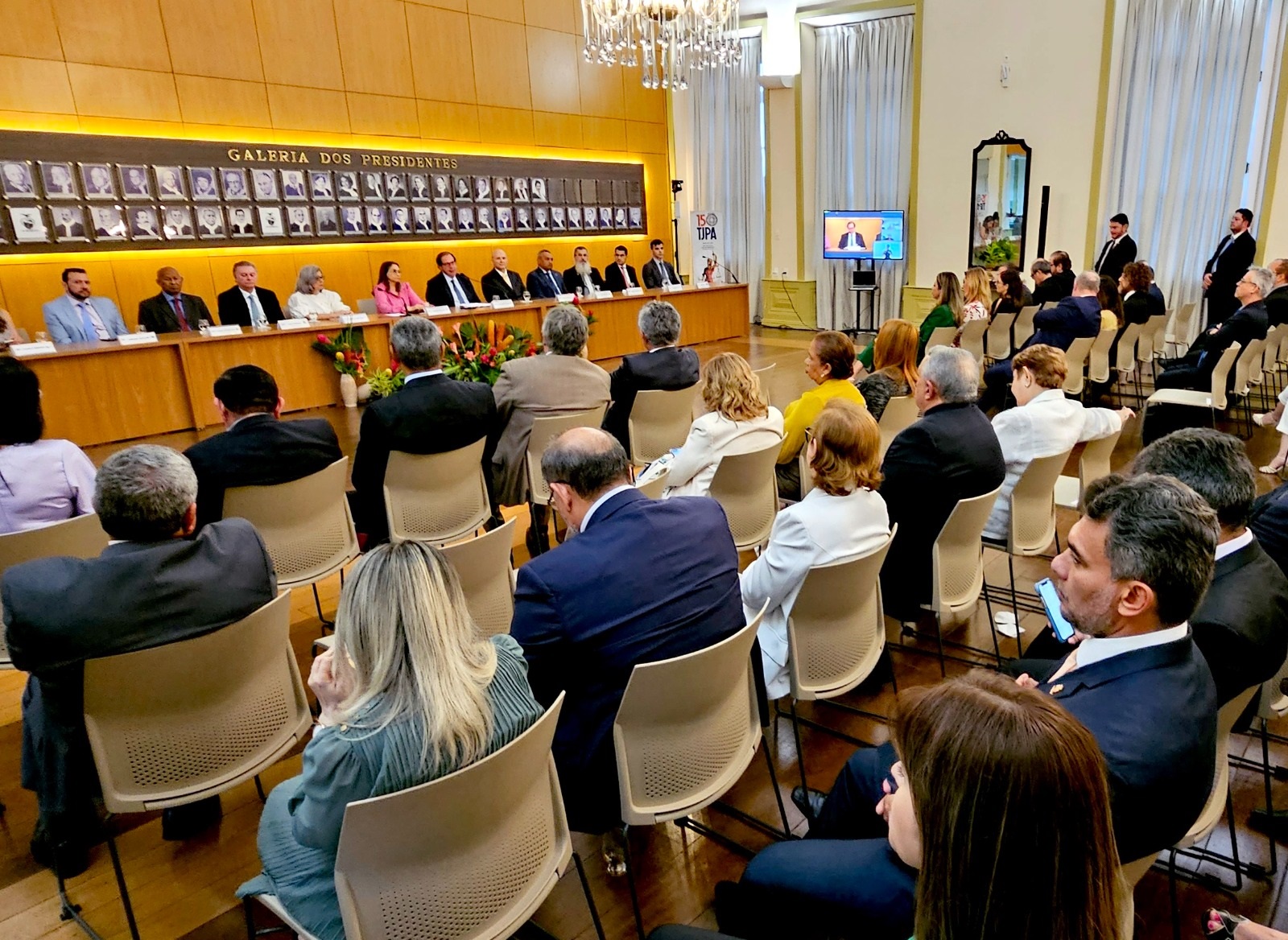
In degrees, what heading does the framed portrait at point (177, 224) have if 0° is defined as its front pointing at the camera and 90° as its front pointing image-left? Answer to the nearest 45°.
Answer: approximately 0°

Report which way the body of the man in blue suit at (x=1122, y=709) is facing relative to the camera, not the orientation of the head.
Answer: to the viewer's left

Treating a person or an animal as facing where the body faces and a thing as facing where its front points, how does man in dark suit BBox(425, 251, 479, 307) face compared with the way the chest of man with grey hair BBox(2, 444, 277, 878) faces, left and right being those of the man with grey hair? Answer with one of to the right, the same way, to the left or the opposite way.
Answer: the opposite way

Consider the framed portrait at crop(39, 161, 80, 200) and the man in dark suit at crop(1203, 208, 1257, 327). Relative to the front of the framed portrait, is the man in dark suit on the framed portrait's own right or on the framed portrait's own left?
on the framed portrait's own left

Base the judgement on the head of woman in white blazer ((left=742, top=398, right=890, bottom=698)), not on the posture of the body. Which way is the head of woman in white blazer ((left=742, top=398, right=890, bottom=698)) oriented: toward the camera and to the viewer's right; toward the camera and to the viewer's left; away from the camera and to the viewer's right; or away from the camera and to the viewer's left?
away from the camera and to the viewer's left

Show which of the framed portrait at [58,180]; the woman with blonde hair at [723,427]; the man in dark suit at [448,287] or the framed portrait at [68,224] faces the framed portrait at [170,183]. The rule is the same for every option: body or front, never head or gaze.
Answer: the woman with blonde hair

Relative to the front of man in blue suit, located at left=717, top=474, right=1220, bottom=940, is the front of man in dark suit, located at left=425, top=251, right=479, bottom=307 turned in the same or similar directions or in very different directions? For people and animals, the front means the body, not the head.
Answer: very different directions

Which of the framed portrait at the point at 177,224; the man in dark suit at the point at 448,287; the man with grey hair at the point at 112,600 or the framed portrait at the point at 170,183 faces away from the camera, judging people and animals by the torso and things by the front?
the man with grey hair

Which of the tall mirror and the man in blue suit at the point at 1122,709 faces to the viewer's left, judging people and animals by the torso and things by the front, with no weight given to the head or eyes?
the man in blue suit

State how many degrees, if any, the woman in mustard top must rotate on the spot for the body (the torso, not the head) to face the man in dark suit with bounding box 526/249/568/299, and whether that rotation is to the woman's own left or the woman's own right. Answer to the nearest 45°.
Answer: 0° — they already face them

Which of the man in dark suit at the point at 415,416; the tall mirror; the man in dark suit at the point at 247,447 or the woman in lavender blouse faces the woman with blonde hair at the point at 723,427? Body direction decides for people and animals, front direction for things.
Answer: the tall mirror

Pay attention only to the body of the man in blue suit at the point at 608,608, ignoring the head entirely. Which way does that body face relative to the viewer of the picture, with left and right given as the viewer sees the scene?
facing away from the viewer and to the left of the viewer

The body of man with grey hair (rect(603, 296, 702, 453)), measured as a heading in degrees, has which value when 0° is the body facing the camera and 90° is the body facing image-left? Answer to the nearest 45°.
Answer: approximately 135°

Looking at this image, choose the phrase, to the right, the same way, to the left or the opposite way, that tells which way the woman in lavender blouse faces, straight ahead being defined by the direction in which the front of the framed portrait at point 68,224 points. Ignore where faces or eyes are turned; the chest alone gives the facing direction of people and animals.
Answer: the opposite way

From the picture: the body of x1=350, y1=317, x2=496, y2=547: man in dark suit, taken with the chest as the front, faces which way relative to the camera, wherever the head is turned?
away from the camera

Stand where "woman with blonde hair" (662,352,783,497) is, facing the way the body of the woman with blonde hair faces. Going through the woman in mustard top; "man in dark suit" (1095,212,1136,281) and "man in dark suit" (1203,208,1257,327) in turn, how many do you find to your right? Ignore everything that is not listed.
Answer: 3

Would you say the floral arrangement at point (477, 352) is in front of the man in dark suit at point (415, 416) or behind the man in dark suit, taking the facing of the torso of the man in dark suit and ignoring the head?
in front

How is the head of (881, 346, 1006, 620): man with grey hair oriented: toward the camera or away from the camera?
away from the camera

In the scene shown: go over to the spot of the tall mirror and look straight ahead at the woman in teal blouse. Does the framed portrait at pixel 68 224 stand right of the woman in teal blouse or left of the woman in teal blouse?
right
